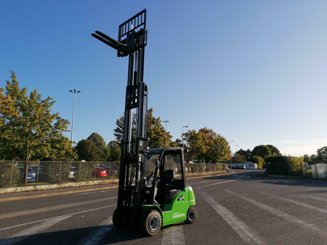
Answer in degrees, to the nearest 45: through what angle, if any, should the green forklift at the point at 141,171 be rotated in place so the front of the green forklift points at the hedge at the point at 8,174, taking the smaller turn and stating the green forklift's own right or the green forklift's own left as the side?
approximately 90° to the green forklift's own right

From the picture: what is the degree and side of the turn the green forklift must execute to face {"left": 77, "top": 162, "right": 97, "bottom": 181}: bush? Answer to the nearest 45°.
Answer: approximately 135° to its right

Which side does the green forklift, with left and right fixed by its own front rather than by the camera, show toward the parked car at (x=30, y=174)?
right

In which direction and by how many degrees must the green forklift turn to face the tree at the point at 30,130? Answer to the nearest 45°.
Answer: approximately 90° to its right

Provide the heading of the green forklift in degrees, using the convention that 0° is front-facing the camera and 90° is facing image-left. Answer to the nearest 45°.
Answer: approximately 45°

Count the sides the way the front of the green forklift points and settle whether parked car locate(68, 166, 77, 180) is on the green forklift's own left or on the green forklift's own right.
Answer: on the green forklift's own right
